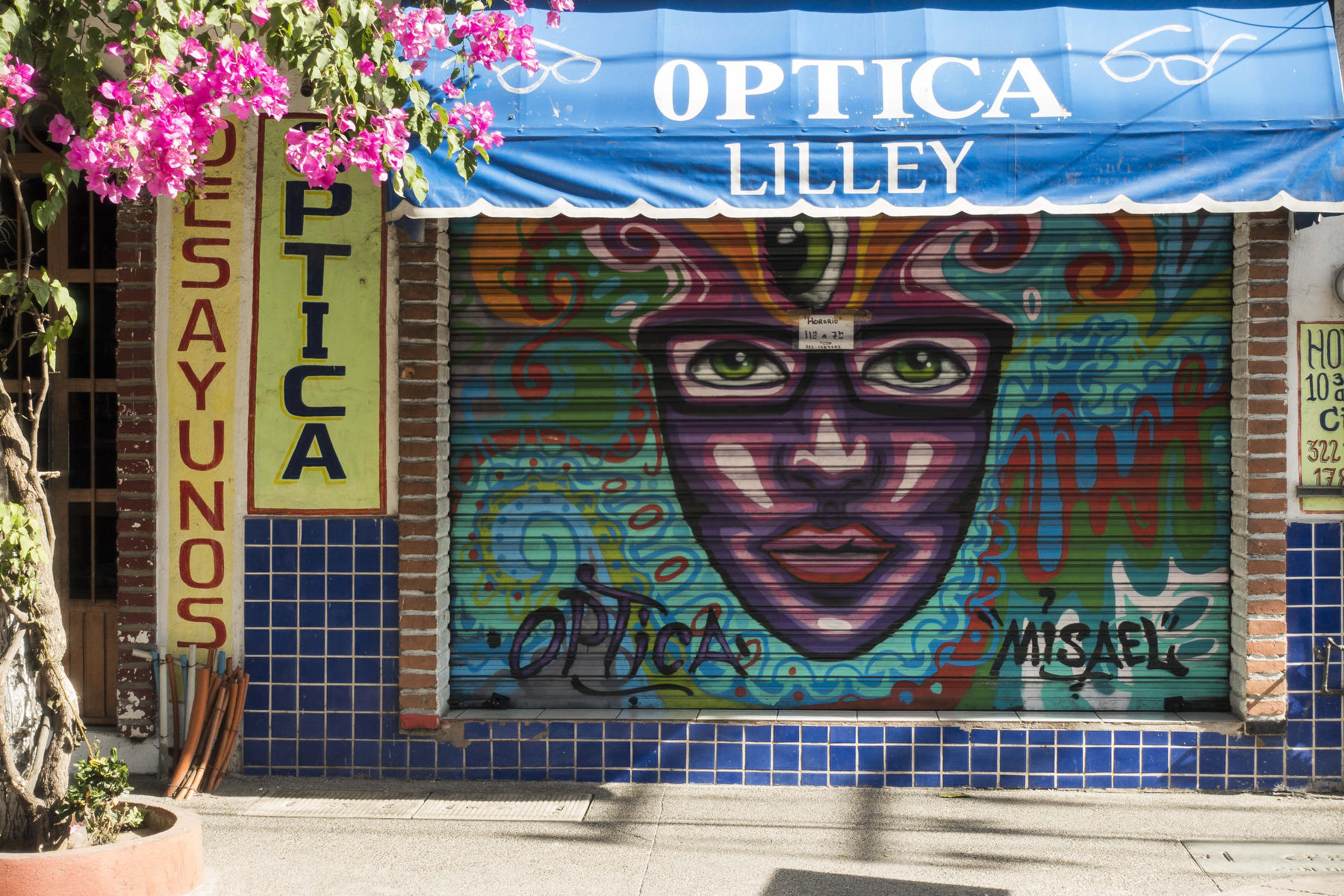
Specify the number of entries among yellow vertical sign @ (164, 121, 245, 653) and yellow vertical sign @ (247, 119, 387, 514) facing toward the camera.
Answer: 2

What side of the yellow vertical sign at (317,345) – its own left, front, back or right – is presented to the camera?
front

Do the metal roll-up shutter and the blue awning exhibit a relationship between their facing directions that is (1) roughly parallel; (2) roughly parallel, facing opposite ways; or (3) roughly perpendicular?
roughly parallel

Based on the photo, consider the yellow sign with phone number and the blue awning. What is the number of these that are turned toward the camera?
2

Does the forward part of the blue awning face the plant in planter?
no

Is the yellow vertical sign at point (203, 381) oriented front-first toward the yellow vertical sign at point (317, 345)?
no

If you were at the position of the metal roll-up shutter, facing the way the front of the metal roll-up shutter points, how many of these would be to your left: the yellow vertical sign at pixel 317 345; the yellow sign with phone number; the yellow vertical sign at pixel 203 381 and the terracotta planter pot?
1

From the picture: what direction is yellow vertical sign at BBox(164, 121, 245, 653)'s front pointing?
toward the camera

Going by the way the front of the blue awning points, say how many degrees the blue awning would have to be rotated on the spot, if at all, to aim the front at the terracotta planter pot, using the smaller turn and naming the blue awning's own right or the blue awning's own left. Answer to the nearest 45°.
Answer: approximately 45° to the blue awning's own right

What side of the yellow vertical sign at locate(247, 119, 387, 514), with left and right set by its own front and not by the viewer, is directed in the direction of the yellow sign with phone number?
left

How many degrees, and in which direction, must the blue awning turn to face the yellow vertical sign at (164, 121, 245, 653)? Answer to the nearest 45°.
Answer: approximately 90° to its right

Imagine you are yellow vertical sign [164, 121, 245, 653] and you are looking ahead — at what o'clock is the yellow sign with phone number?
The yellow sign with phone number is roughly at 10 o'clock from the yellow vertical sign.

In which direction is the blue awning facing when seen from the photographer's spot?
facing the viewer

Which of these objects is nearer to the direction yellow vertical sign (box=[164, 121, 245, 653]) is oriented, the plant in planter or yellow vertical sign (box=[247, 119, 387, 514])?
the plant in planter

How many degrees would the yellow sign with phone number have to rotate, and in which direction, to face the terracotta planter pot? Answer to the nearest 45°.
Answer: approximately 45° to its right

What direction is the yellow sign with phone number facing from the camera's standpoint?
toward the camera
